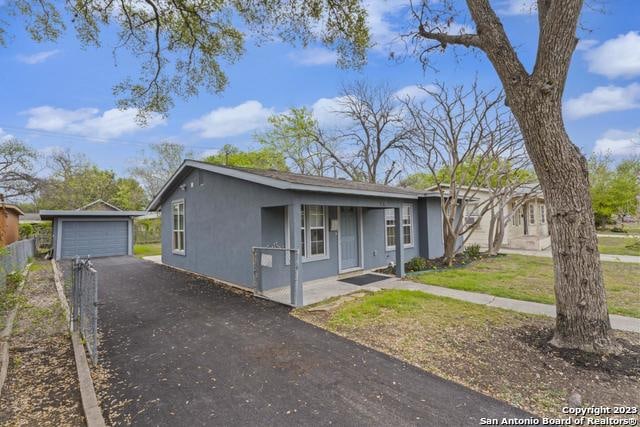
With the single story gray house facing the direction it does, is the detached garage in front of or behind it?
behind

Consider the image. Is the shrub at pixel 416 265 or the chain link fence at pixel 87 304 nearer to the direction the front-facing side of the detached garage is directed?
the chain link fence

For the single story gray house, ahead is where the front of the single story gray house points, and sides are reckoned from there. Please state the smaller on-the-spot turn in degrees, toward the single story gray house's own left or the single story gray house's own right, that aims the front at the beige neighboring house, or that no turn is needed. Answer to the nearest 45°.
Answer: approximately 90° to the single story gray house's own left

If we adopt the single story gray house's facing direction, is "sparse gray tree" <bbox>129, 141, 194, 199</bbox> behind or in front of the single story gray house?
behind

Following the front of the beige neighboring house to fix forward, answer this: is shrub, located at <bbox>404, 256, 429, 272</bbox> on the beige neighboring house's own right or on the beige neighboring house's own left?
on the beige neighboring house's own right

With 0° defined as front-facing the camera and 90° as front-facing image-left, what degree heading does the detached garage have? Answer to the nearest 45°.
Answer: approximately 0°

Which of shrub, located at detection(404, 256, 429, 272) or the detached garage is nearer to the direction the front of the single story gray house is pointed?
the shrub

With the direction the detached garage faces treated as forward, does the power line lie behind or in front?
behind

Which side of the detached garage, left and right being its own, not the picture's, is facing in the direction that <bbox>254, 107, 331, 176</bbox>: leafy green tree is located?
left
